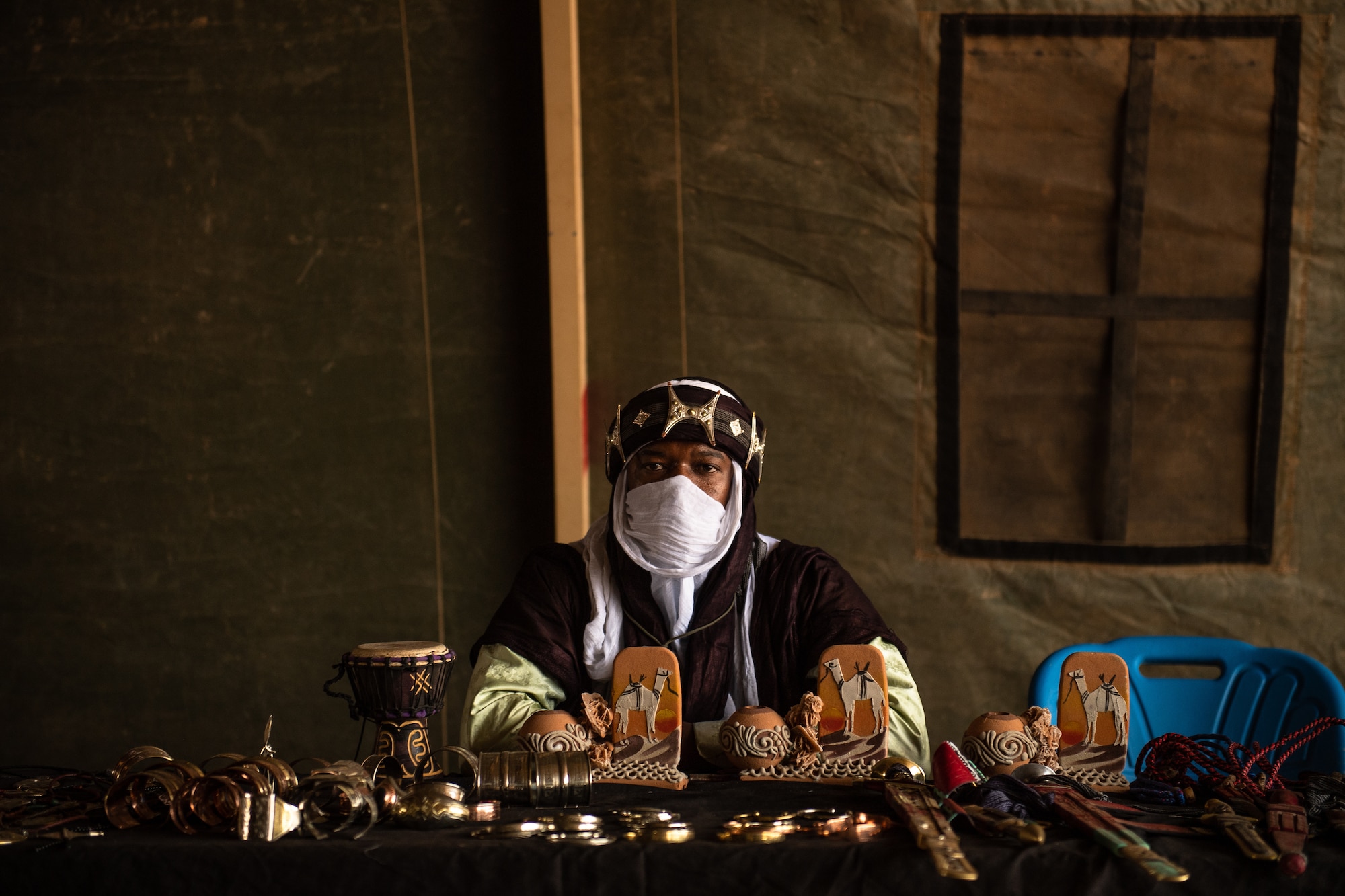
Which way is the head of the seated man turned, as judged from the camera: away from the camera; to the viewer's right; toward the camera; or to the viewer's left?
toward the camera

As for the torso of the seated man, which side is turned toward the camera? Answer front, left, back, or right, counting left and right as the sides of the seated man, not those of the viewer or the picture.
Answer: front

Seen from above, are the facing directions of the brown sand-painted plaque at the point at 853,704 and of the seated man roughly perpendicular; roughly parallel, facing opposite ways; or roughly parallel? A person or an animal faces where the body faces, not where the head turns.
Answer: roughly parallel

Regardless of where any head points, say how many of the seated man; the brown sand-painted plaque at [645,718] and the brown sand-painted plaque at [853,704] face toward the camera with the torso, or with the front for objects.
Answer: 3

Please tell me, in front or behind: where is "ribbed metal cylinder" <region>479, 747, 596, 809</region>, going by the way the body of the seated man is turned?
in front

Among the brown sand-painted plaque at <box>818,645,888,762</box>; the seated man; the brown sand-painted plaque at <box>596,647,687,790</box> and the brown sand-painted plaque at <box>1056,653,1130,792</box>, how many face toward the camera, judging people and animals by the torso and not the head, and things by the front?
4

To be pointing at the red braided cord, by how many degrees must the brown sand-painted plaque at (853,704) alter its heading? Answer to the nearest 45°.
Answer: approximately 90° to its left

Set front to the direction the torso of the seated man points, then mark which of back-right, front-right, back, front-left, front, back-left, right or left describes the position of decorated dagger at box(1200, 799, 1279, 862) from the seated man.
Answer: front-left

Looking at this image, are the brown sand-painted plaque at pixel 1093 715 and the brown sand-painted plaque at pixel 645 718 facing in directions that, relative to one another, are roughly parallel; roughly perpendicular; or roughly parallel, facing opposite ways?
roughly parallel
